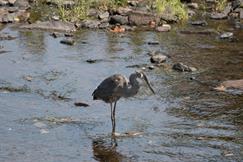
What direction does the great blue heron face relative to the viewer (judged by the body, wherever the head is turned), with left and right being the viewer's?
facing to the right of the viewer

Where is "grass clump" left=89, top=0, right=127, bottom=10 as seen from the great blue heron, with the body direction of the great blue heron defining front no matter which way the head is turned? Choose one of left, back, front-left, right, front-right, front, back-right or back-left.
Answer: left

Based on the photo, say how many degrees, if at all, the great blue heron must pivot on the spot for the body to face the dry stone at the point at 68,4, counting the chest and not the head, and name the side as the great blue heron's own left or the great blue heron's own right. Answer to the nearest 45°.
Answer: approximately 90° to the great blue heron's own left

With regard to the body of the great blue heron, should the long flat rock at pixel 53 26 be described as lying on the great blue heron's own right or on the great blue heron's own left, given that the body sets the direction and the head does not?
on the great blue heron's own left

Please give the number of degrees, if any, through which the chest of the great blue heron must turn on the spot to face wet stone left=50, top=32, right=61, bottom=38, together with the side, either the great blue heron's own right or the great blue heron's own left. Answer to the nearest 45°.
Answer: approximately 90° to the great blue heron's own left

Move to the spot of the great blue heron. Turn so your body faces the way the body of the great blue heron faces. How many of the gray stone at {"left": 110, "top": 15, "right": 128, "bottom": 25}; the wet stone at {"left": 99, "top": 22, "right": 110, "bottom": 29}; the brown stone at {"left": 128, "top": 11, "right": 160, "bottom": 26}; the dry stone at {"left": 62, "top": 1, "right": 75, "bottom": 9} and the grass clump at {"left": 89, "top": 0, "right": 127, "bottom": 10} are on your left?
5

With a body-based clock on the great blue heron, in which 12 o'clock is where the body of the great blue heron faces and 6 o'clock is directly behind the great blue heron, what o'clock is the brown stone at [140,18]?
The brown stone is roughly at 9 o'clock from the great blue heron.

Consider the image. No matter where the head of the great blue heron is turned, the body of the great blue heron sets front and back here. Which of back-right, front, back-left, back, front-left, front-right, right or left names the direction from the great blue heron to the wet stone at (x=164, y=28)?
left

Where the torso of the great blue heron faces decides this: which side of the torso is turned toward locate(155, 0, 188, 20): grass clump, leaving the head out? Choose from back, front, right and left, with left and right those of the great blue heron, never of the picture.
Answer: left

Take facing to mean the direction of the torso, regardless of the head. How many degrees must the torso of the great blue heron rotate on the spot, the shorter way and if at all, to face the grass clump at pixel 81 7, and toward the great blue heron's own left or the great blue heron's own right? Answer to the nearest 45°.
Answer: approximately 90° to the great blue heron's own left

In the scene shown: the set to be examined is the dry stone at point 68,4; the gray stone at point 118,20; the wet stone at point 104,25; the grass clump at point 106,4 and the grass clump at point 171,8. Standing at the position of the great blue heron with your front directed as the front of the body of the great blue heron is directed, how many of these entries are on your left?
5

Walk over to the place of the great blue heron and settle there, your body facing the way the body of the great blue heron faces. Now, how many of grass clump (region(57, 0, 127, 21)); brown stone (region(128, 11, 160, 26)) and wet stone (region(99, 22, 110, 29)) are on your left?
3

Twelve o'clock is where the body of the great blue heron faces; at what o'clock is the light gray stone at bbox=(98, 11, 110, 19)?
The light gray stone is roughly at 9 o'clock from the great blue heron.
